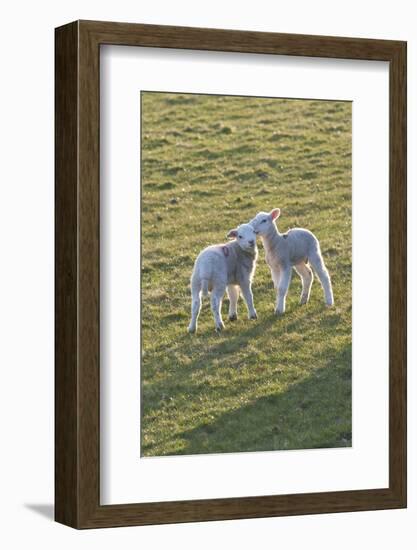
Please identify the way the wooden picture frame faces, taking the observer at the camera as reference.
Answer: facing the viewer and to the right of the viewer
